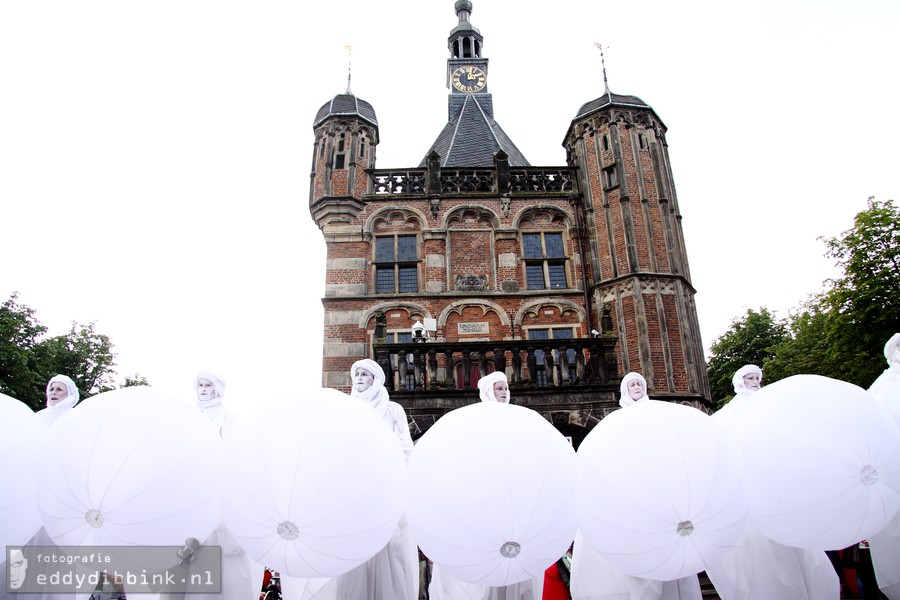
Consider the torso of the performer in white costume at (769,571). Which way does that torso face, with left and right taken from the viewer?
facing the viewer and to the right of the viewer

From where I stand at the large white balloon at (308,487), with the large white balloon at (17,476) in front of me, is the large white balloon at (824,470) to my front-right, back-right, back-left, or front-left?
back-right

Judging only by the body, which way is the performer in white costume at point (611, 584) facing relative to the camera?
toward the camera

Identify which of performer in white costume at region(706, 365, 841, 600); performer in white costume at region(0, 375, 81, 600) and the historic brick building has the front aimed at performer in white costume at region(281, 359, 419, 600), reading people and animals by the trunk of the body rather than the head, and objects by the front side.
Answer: the historic brick building

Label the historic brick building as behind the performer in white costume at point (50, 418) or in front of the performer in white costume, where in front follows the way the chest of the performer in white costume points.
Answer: behind

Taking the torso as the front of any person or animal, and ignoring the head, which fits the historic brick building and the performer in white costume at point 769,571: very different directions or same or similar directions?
same or similar directions

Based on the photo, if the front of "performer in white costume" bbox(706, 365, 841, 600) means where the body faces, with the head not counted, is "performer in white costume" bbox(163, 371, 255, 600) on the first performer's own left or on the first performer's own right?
on the first performer's own right

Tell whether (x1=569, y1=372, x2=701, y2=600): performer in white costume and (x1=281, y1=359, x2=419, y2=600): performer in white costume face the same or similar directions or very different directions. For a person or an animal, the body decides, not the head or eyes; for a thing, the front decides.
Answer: same or similar directions

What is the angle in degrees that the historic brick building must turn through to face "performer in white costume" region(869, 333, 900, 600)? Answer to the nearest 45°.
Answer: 0° — it already faces them

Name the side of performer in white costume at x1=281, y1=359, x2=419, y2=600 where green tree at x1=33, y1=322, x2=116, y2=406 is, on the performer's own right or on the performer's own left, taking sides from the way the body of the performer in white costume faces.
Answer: on the performer's own right

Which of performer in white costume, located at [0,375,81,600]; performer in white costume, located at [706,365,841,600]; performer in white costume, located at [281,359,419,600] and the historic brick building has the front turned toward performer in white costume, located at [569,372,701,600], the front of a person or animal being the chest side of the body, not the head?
the historic brick building

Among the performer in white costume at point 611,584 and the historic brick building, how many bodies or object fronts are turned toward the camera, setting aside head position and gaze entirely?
2

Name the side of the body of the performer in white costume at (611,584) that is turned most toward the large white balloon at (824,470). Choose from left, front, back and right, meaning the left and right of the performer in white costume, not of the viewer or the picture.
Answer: left

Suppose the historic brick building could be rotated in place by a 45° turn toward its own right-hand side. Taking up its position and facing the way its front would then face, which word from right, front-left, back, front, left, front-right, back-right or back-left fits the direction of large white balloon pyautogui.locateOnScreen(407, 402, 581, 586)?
front-left

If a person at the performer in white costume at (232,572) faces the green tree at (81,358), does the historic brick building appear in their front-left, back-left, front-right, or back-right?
front-right

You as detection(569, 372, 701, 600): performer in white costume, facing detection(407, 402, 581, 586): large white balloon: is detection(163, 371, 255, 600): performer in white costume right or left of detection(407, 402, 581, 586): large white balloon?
right

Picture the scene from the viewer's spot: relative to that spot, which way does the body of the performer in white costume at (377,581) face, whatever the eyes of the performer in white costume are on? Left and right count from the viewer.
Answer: facing the viewer and to the left of the viewer

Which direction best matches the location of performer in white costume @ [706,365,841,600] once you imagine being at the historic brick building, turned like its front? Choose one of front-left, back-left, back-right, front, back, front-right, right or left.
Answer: front
